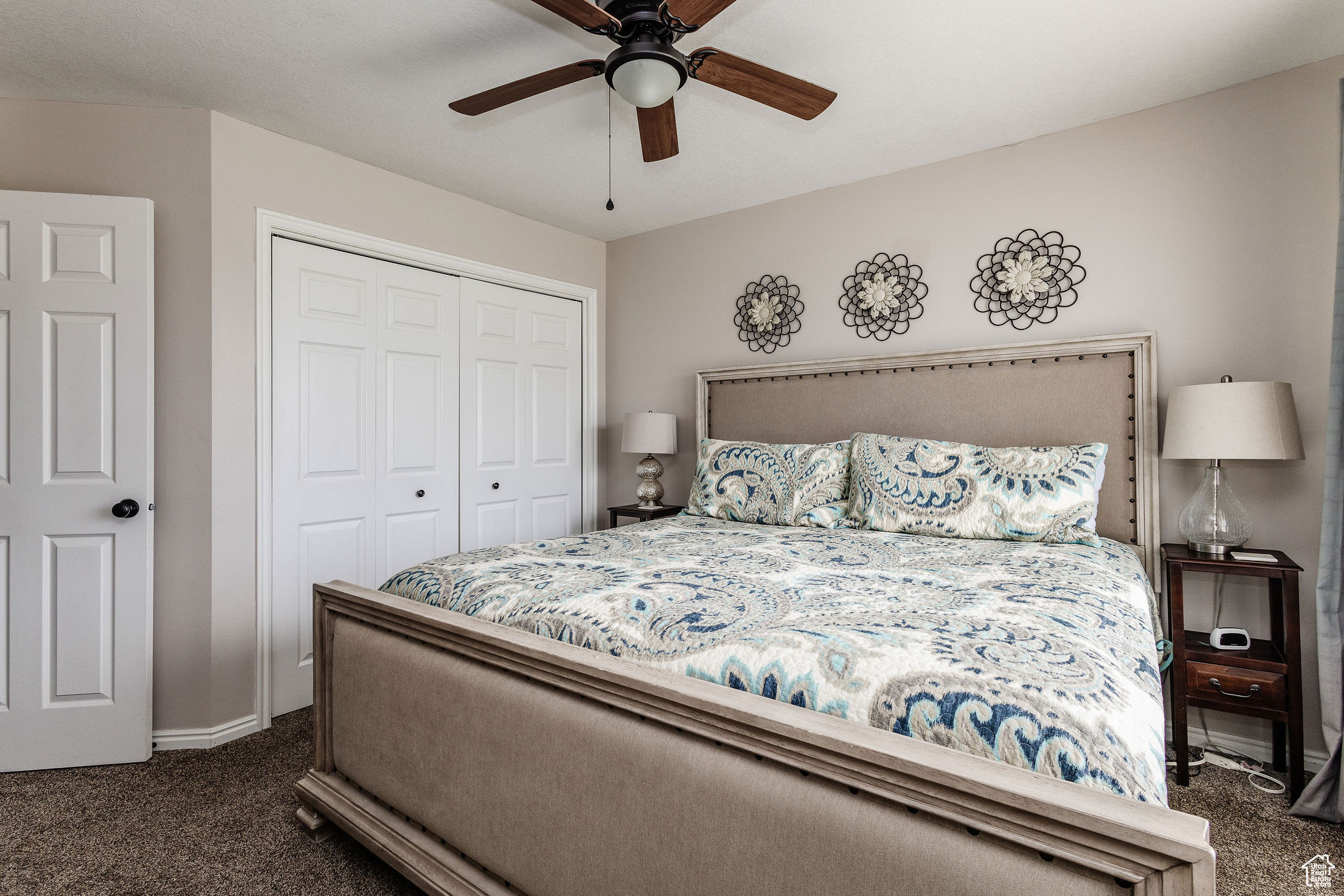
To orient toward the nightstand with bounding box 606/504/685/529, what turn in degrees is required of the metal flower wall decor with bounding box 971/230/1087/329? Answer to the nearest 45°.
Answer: approximately 90° to its right

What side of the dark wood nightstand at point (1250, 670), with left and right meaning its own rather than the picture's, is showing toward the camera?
front

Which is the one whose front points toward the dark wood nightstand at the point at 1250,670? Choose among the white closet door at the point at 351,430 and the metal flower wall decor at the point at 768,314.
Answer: the white closet door

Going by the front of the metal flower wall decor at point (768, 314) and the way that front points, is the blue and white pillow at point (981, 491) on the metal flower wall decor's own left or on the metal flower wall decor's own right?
on the metal flower wall decor's own left

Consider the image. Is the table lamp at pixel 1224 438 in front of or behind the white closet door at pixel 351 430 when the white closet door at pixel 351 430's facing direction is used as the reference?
in front

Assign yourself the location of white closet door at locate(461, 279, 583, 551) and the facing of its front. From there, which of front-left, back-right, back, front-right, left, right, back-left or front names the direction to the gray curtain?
front

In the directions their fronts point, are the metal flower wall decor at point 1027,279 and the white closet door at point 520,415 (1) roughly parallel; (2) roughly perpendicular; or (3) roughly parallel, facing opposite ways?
roughly perpendicular

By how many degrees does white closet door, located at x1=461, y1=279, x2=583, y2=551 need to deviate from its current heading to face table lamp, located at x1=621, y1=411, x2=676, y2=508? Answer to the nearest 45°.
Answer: approximately 45° to its left

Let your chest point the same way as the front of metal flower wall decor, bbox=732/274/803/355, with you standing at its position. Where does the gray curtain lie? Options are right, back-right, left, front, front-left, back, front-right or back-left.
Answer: left

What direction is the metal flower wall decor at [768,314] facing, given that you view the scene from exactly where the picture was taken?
facing the viewer and to the left of the viewer

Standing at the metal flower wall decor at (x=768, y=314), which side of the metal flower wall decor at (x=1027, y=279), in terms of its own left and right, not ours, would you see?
right

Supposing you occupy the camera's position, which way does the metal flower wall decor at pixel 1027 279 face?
facing the viewer

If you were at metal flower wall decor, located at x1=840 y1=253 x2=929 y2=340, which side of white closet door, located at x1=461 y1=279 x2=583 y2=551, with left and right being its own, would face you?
front

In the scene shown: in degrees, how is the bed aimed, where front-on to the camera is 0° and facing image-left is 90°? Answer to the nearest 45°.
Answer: approximately 45°

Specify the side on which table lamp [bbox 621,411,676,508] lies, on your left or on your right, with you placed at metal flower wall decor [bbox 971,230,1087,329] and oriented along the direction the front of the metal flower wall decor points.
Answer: on your right

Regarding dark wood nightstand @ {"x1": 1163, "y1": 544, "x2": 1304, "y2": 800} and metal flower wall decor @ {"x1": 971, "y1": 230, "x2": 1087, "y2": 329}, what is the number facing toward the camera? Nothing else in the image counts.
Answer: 2

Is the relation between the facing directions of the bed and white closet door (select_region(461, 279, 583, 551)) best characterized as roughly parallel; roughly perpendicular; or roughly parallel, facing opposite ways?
roughly perpendicular

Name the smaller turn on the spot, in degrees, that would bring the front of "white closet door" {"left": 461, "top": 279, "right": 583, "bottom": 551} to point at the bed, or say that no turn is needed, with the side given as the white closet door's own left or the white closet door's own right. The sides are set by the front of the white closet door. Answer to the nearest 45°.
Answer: approximately 45° to the white closet door's own right

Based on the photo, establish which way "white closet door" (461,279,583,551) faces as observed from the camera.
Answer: facing the viewer and to the right of the viewer
